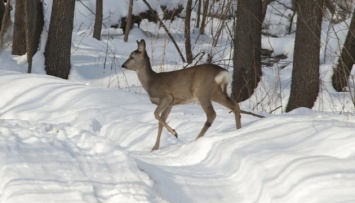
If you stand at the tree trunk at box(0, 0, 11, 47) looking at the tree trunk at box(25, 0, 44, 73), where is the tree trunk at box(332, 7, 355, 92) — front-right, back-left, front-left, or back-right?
front-left

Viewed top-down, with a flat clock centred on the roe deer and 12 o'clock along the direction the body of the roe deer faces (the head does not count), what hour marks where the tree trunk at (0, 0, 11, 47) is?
The tree trunk is roughly at 2 o'clock from the roe deer.

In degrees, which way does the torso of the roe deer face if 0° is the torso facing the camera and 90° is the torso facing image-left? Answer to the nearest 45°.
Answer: approximately 90°

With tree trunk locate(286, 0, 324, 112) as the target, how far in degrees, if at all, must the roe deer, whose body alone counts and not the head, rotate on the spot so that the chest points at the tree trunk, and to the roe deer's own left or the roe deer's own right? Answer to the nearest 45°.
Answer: approximately 135° to the roe deer's own right

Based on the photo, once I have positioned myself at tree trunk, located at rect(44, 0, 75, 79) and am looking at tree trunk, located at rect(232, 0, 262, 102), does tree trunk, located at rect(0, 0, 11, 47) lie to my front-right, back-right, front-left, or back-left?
back-left

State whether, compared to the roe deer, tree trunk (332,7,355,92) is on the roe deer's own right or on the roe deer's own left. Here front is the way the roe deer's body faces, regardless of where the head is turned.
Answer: on the roe deer's own right

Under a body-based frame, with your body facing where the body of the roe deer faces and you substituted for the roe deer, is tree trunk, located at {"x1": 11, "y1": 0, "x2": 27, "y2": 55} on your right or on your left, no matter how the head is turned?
on your right

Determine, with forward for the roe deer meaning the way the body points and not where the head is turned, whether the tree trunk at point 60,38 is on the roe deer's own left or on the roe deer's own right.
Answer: on the roe deer's own right

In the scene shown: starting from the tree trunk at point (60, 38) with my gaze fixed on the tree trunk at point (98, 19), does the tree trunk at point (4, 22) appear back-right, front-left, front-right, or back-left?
front-left

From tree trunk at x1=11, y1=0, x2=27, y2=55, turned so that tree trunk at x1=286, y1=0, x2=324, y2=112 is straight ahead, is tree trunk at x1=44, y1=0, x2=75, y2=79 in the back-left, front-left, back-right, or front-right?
front-right

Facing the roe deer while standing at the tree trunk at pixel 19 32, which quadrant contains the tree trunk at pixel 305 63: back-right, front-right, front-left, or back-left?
front-left

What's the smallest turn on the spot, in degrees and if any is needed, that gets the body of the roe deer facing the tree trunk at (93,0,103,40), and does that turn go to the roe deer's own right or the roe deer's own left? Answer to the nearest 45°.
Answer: approximately 90° to the roe deer's own right
